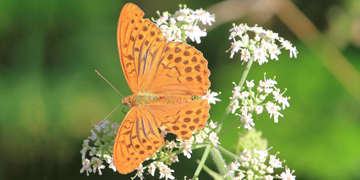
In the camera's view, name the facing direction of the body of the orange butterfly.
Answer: to the viewer's left

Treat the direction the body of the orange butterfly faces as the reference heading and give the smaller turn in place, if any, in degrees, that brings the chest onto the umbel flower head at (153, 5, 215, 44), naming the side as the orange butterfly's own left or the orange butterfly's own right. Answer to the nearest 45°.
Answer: approximately 135° to the orange butterfly's own right

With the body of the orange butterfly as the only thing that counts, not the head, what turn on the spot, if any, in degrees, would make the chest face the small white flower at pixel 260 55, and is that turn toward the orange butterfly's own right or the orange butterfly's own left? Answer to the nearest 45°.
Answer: approximately 135° to the orange butterfly's own right
